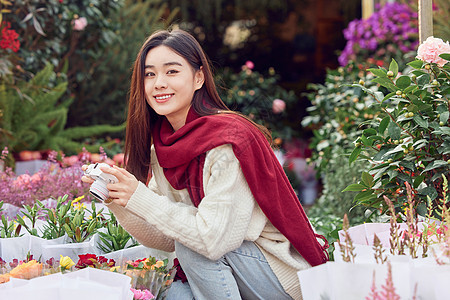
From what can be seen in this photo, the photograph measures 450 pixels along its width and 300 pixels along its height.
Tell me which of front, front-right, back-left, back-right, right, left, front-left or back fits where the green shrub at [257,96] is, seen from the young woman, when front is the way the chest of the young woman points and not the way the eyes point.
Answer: back-right

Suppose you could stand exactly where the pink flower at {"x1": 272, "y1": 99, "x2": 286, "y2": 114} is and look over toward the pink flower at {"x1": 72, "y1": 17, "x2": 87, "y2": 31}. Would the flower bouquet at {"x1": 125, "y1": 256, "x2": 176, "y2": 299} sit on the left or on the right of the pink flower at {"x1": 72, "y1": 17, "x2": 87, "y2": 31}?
left

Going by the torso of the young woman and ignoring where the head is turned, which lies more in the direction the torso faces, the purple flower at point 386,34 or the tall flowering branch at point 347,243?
the tall flowering branch

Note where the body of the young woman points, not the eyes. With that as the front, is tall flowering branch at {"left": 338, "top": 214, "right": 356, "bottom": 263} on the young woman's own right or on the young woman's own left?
on the young woman's own left

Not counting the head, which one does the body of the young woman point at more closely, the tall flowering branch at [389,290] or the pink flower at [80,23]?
the tall flowering branch

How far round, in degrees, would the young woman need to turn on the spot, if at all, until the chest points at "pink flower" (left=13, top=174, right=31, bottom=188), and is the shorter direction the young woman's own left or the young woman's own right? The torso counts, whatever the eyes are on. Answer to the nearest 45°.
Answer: approximately 90° to the young woman's own right

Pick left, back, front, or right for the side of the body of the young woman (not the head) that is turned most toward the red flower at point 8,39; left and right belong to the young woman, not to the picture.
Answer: right

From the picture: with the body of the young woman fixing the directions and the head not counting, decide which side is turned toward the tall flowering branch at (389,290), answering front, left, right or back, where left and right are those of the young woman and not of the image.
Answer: left

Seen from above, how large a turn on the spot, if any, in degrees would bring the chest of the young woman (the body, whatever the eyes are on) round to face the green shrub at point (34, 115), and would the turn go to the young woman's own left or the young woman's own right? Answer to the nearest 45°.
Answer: approximately 90° to the young woman's own right

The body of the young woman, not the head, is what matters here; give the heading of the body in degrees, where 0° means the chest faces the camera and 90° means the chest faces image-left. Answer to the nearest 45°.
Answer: approximately 45°

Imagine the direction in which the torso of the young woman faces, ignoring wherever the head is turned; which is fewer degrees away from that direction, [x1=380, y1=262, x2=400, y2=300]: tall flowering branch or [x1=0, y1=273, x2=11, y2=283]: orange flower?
the orange flower
